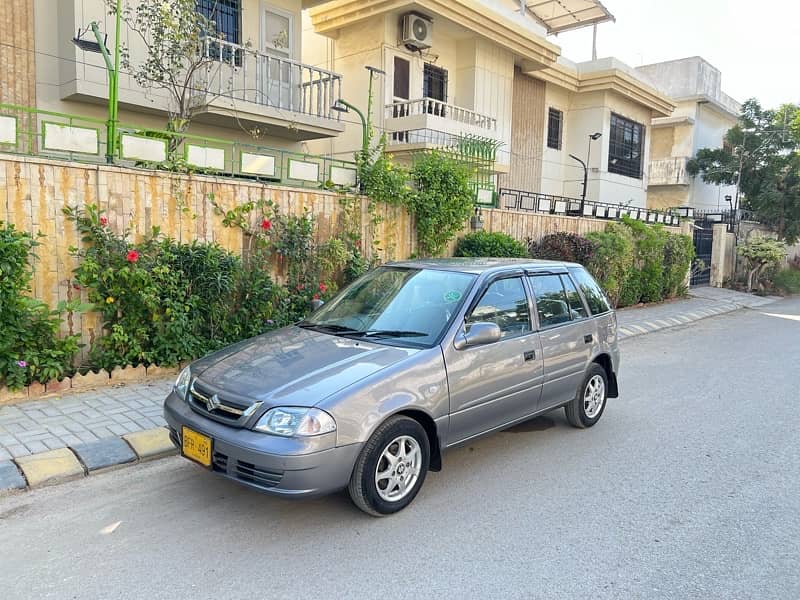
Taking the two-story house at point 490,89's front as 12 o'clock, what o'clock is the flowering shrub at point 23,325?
The flowering shrub is roughly at 2 o'clock from the two-story house.

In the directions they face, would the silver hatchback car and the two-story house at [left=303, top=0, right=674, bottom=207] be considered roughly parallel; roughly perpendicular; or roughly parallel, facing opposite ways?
roughly perpendicular

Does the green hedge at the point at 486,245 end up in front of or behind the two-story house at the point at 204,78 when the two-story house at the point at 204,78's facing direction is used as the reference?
in front

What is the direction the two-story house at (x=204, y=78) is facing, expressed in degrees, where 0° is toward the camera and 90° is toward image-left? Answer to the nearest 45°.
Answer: approximately 315°

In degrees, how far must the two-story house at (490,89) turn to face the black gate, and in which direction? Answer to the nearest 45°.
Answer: approximately 90° to its left

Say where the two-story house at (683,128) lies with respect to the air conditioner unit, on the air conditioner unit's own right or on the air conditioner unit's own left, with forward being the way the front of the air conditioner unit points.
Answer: on the air conditioner unit's own left

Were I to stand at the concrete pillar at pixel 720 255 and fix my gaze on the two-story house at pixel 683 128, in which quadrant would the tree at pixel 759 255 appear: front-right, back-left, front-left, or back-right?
back-right

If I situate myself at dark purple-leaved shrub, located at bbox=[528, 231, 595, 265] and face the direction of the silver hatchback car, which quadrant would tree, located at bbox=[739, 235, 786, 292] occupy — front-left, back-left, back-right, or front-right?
back-left

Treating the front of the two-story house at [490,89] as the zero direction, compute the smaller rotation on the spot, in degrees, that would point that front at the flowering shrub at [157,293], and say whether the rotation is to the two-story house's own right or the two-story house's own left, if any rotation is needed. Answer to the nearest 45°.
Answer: approximately 45° to the two-story house's own right
